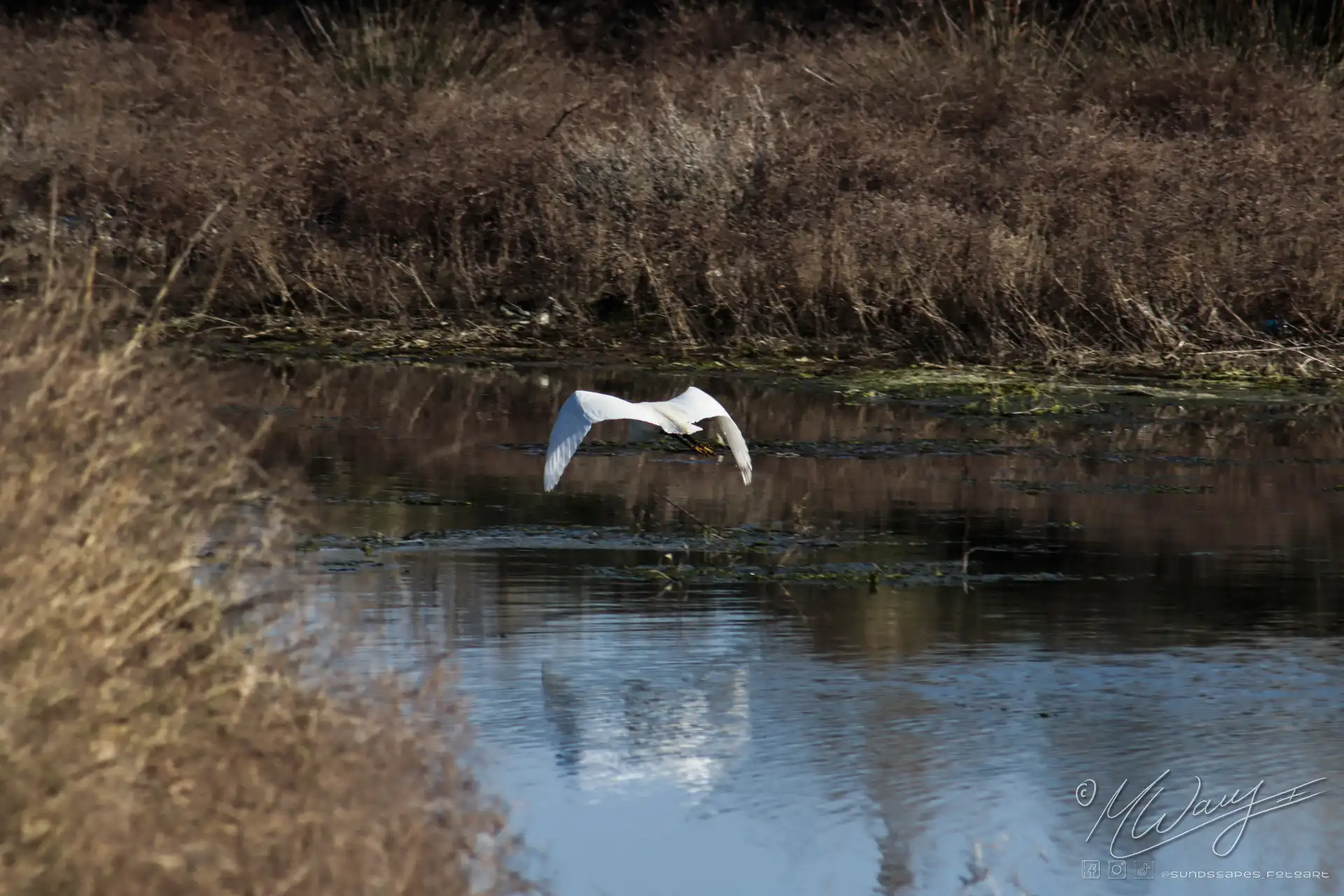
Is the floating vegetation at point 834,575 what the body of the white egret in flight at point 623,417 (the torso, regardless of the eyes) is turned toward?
no

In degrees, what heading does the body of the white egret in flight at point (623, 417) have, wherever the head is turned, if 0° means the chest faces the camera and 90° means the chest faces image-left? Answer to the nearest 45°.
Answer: approximately 135°
